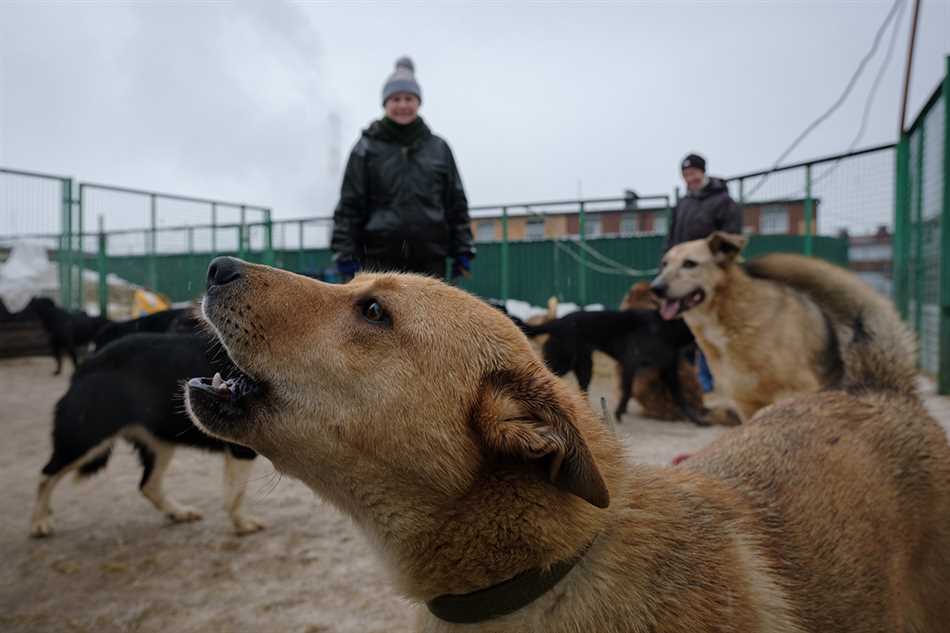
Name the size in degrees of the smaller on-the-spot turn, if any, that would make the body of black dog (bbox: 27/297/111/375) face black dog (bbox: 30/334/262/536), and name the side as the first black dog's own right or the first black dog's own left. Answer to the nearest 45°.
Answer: approximately 90° to the first black dog's own left

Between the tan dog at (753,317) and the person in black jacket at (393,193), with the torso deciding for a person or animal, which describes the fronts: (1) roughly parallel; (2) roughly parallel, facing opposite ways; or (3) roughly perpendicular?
roughly perpendicular

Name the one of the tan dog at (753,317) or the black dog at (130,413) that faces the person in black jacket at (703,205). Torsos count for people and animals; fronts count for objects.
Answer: the black dog

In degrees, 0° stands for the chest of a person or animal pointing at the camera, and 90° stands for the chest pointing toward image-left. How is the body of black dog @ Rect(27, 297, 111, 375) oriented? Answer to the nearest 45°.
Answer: approximately 90°

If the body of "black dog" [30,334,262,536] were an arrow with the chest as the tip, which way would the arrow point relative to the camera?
to the viewer's right

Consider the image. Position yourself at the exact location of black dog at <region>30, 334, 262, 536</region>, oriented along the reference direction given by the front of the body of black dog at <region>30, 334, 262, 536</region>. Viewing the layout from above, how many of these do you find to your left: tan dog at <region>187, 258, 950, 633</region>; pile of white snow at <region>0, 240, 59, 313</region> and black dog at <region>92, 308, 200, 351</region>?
2

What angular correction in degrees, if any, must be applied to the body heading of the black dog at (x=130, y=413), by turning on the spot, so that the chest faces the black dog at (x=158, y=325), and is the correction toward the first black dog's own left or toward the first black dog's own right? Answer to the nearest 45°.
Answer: approximately 90° to the first black dog's own left

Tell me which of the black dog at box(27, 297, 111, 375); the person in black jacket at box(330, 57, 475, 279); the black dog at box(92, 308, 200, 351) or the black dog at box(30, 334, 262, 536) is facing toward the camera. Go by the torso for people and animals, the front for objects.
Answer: the person in black jacket

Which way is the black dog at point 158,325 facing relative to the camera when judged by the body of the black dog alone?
to the viewer's right

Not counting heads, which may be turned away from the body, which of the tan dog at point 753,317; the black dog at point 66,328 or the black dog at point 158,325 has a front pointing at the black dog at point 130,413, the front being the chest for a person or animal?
the tan dog
